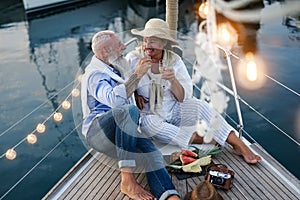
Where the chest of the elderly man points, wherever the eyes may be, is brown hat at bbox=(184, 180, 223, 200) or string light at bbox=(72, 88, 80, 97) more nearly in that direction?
the brown hat

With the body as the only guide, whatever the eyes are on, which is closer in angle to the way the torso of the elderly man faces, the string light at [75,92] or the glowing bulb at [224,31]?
the glowing bulb

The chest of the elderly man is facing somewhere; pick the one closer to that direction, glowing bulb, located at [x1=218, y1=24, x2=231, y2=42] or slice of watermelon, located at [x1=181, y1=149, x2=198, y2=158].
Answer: the slice of watermelon

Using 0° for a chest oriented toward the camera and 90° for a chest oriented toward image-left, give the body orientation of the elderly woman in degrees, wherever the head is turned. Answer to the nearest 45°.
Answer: approximately 0°

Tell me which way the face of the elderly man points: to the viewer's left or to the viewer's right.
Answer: to the viewer's right

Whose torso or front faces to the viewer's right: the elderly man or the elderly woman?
the elderly man

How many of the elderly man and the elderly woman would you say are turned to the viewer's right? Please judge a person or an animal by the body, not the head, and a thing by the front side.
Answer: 1

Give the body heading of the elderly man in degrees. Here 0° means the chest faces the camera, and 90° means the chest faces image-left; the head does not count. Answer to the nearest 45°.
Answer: approximately 270°

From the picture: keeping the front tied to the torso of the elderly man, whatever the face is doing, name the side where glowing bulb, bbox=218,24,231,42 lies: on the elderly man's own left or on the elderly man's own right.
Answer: on the elderly man's own left

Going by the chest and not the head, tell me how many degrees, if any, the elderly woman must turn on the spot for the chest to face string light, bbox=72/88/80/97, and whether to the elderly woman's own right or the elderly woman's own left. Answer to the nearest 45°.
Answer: approximately 90° to the elderly woman's own right

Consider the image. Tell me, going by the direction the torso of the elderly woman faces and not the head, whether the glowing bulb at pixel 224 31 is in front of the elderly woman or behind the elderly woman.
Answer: behind
